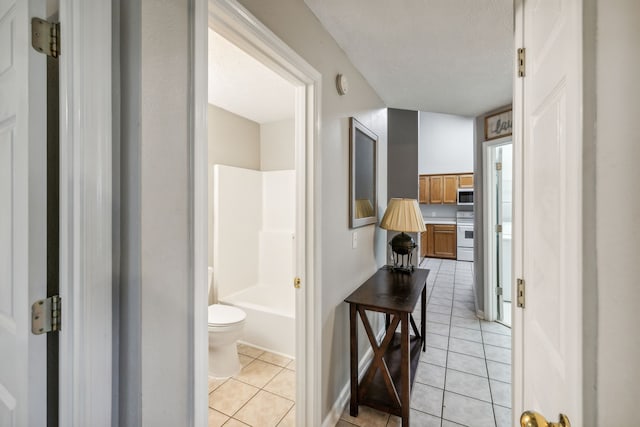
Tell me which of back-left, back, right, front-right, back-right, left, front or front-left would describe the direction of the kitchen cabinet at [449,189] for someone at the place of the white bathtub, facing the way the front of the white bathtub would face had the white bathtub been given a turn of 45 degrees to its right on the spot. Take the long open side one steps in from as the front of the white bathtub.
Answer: back-right

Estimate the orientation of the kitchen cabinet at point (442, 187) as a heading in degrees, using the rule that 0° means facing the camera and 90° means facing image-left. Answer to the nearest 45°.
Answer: approximately 0°

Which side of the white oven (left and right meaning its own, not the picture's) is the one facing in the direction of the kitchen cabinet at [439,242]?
right

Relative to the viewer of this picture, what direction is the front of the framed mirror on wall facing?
facing to the right of the viewer

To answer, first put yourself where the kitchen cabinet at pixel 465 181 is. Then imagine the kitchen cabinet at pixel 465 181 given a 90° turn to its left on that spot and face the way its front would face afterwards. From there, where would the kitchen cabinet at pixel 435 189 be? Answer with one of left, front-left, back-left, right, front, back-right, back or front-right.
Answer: back

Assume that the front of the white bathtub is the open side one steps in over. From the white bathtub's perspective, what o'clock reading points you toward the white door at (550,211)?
The white door is roughly at 10 o'clock from the white bathtub.

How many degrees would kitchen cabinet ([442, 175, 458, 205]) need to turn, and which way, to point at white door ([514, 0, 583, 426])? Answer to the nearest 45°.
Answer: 0° — it already faces it

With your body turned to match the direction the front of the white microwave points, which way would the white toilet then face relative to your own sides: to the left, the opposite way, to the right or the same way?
to the left

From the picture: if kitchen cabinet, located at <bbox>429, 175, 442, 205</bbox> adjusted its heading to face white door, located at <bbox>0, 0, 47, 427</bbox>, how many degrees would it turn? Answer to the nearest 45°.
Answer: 0° — it already faces it

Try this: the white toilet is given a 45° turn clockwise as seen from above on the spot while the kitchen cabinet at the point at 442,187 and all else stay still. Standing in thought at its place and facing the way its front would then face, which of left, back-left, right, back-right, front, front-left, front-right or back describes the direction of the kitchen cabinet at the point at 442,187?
back-left

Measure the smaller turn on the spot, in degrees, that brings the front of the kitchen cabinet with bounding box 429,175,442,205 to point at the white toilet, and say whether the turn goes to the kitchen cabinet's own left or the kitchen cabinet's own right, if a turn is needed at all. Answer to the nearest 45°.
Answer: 0° — it already faces it

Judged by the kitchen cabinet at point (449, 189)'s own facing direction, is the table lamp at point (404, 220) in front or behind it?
in front

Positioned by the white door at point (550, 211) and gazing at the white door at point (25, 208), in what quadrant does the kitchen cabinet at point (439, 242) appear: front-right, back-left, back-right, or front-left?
back-right

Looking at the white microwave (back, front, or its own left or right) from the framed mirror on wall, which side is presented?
front
